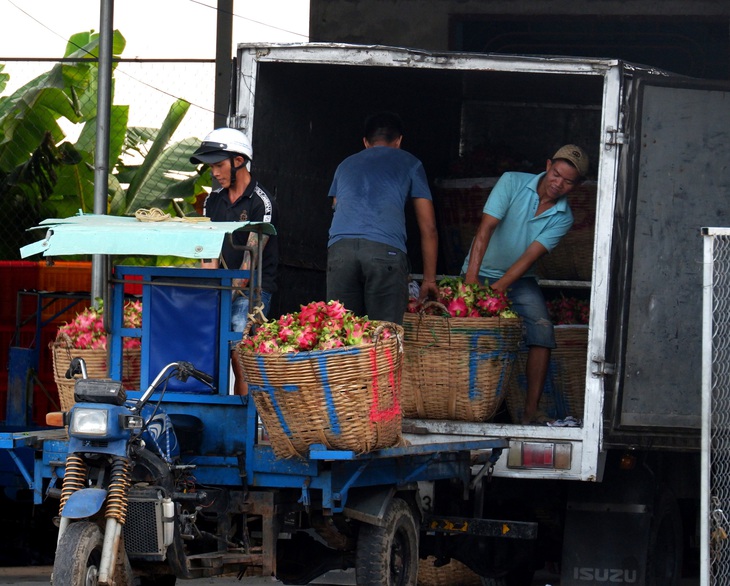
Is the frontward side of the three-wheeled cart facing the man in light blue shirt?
no

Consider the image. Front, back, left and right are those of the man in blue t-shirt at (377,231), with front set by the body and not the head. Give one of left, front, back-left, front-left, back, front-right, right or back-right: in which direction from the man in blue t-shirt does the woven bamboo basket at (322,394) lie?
back

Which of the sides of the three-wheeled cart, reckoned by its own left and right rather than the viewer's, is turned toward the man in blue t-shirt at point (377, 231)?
back

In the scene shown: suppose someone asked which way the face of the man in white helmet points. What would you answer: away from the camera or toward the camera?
toward the camera

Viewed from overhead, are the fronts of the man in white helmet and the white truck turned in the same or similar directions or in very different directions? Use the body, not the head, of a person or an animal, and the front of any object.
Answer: very different directions

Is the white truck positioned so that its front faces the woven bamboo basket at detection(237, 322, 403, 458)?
no

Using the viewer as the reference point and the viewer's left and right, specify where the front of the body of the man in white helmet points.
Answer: facing the viewer and to the left of the viewer

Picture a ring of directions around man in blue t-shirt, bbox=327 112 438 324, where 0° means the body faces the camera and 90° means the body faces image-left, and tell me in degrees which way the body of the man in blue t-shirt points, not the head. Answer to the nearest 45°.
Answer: approximately 180°

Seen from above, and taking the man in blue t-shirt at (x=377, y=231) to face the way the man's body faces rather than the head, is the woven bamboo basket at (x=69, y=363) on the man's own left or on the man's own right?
on the man's own left

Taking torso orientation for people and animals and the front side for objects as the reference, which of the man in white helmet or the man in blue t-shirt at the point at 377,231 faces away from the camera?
the man in blue t-shirt

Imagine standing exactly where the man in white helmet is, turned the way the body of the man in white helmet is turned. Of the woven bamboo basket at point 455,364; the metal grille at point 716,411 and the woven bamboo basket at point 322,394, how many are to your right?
0

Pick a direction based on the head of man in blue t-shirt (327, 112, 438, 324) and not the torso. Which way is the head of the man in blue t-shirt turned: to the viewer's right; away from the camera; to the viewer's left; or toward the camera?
away from the camera

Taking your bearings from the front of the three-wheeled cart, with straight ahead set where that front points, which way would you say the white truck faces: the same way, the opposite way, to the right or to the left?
the opposite way

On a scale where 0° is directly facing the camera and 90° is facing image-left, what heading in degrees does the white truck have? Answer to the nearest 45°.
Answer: approximately 225°

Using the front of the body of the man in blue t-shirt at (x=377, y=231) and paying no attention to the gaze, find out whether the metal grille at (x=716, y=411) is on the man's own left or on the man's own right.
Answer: on the man's own right

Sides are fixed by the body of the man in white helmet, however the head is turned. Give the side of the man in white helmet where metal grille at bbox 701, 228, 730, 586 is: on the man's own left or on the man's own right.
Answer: on the man's own left
